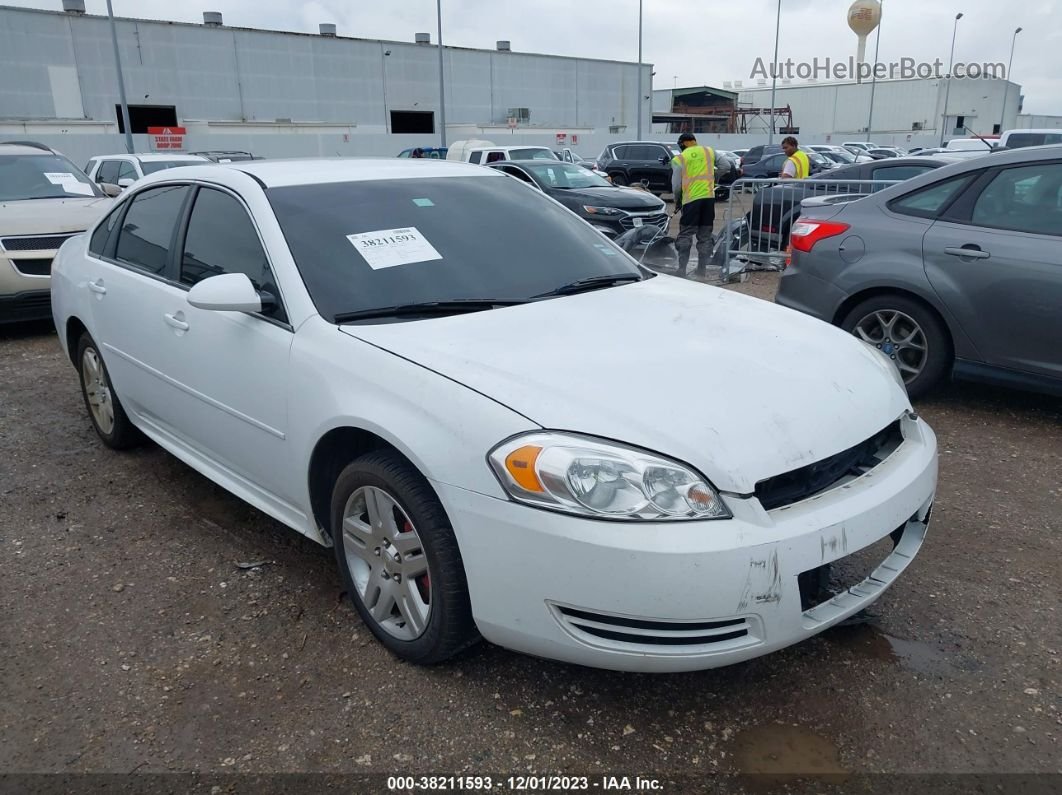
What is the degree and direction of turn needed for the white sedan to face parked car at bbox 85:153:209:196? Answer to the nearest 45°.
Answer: approximately 180°

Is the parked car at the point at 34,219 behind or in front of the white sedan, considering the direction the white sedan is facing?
behind

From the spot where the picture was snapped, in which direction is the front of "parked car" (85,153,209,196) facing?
facing the viewer and to the right of the viewer

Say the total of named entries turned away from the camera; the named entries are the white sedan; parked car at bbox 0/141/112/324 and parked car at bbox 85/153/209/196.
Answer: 0

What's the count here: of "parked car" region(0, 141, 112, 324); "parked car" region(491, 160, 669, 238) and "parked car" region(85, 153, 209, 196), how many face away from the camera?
0

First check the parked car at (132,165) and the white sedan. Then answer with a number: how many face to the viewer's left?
0

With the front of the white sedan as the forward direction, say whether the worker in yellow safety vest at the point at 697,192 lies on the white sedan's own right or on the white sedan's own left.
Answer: on the white sedan's own left

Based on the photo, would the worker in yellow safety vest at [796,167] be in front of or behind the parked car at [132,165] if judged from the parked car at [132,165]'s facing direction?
in front

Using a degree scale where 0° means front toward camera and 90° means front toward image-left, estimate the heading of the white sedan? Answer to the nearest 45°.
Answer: approximately 315°
